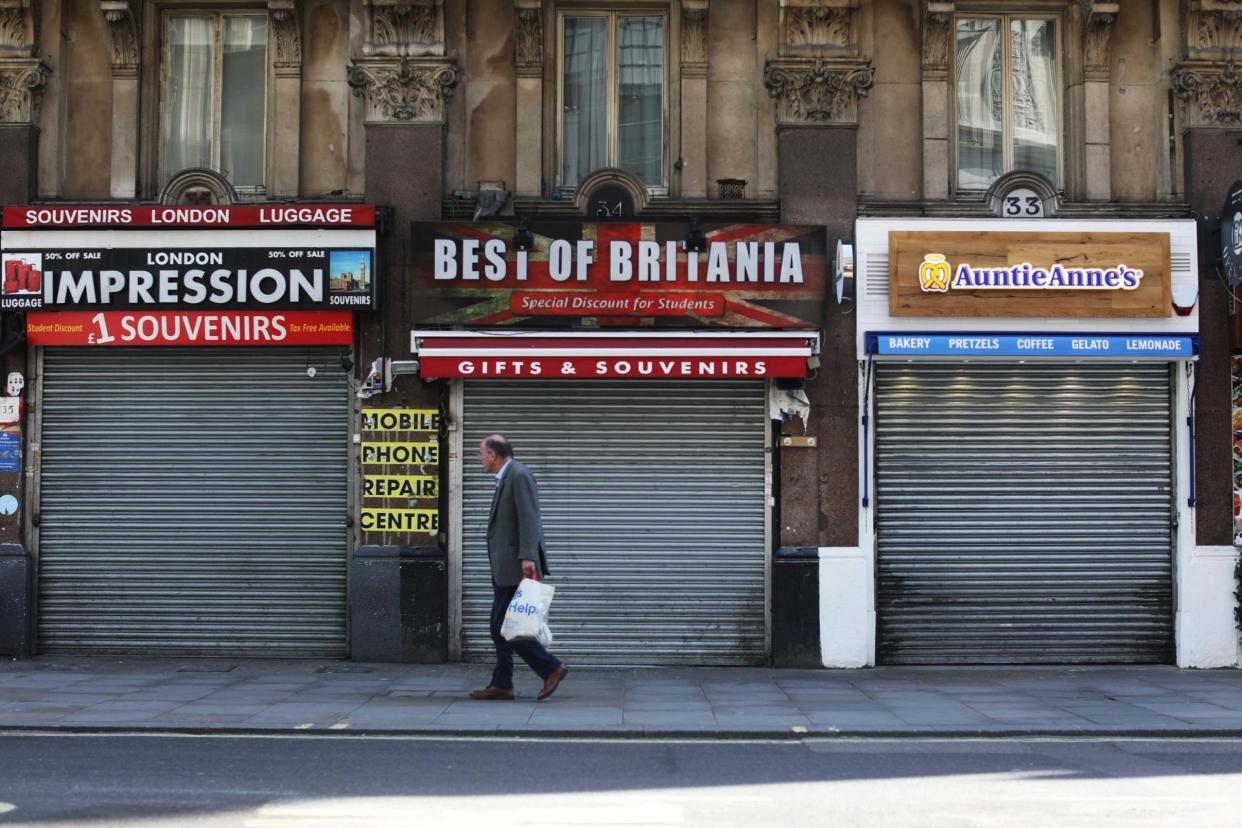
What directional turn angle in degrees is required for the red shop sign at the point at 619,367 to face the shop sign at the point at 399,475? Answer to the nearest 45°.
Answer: approximately 90° to its right

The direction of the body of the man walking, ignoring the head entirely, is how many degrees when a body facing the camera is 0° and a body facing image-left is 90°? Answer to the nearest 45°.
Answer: approximately 90°

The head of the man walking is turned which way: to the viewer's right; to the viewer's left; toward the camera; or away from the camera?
to the viewer's left

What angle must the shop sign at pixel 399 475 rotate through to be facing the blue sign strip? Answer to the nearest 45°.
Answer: approximately 90° to its left

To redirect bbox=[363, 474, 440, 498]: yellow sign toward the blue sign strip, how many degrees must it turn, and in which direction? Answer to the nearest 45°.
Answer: approximately 90° to its left

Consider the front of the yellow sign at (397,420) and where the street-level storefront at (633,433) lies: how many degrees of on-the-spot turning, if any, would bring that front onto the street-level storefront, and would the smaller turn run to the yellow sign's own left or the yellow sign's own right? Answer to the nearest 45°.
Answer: approximately 90° to the yellow sign's own left

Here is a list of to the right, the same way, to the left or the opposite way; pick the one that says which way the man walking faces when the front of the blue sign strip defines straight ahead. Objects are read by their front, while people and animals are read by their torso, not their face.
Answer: to the right

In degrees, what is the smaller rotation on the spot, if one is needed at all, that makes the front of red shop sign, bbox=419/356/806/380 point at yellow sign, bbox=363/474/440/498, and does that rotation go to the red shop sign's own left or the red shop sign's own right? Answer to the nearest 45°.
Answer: approximately 90° to the red shop sign's own right
